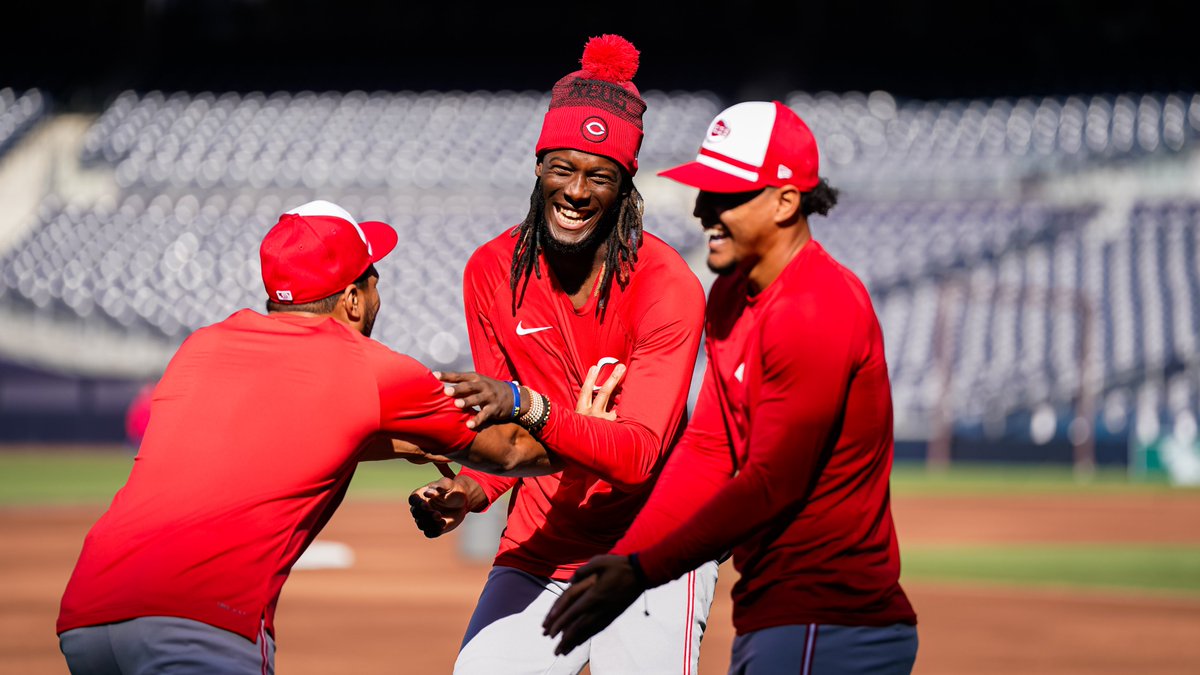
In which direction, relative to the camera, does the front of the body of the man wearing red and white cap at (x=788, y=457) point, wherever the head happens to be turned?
to the viewer's left

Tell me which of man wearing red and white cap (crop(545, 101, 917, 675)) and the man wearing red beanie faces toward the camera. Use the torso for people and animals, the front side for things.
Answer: the man wearing red beanie

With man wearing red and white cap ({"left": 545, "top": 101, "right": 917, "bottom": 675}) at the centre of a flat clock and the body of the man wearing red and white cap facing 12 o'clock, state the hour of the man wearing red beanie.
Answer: The man wearing red beanie is roughly at 2 o'clock from the man wearing red and white cap.

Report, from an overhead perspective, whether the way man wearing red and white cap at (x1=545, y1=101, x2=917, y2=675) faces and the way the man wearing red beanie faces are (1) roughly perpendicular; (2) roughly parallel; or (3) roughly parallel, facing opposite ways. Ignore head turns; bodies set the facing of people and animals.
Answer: roughly perpendicular

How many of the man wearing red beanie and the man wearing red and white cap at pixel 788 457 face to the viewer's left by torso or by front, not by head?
1

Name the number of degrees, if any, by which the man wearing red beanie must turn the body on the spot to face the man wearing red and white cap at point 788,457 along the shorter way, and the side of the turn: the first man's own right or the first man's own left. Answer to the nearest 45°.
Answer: approximately 45° to the first man's own left

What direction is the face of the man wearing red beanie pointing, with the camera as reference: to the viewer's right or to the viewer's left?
to the viewer's left

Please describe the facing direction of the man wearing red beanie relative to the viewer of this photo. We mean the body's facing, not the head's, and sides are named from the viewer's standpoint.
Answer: facing the viewer
